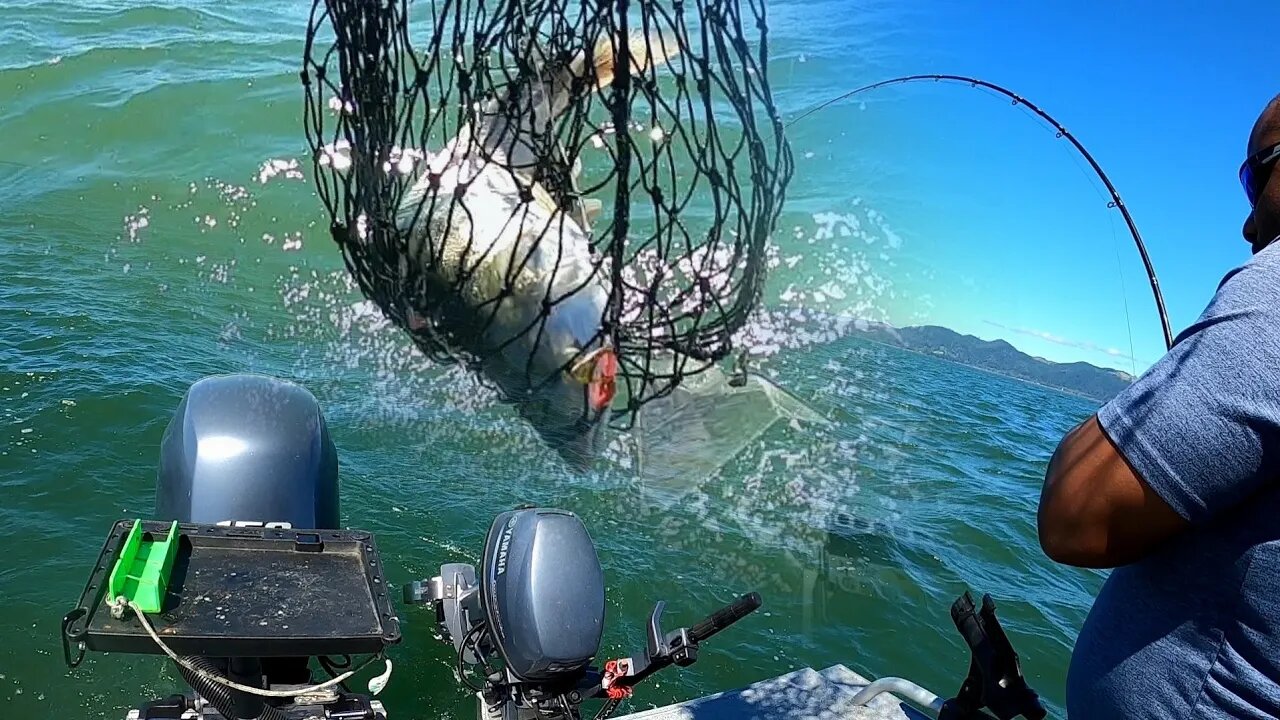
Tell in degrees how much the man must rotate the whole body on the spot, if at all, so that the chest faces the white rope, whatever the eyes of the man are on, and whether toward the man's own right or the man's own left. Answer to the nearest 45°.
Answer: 0° — they already face it

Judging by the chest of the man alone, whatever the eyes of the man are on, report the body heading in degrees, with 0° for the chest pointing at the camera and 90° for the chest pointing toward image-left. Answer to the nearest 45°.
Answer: approximately 90°
